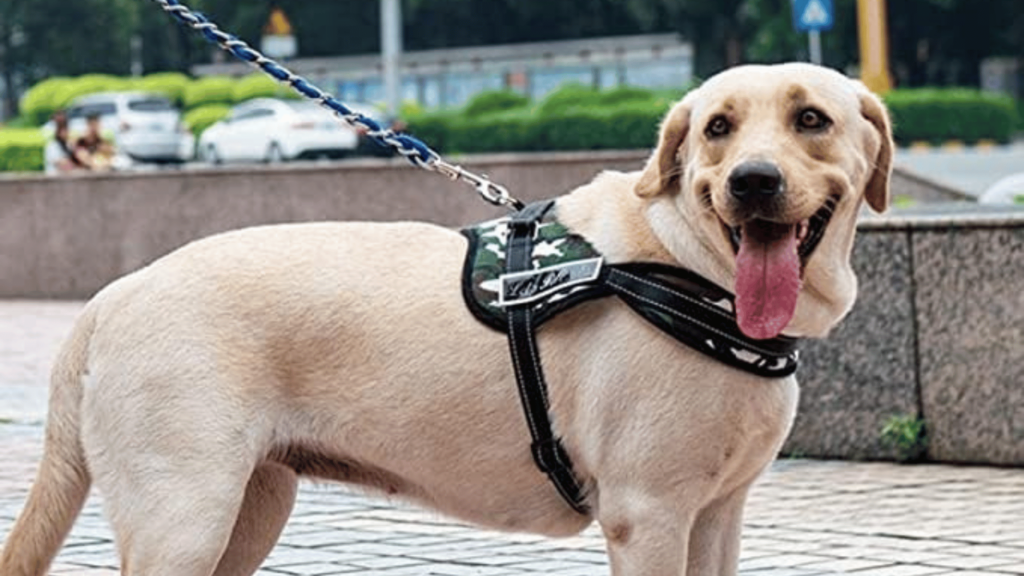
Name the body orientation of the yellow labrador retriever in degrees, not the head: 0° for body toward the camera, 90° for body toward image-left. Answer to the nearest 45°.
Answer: approximately 270°

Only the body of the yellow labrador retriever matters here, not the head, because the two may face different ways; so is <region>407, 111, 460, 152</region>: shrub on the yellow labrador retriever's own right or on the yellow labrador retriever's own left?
on the yellow labrador retriever's own left

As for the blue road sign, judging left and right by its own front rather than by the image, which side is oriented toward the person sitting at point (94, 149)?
right

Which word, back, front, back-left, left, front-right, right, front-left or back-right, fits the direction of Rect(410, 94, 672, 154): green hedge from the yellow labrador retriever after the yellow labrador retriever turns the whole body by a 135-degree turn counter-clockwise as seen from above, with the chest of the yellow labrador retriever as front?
front-right

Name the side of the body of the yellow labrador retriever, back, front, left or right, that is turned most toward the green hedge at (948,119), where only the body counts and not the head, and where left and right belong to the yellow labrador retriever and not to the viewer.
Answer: left

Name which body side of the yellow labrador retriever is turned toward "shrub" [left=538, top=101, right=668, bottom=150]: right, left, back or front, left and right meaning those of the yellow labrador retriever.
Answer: left

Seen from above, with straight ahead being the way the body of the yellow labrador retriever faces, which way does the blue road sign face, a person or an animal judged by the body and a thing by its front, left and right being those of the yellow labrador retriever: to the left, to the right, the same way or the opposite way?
to the right
